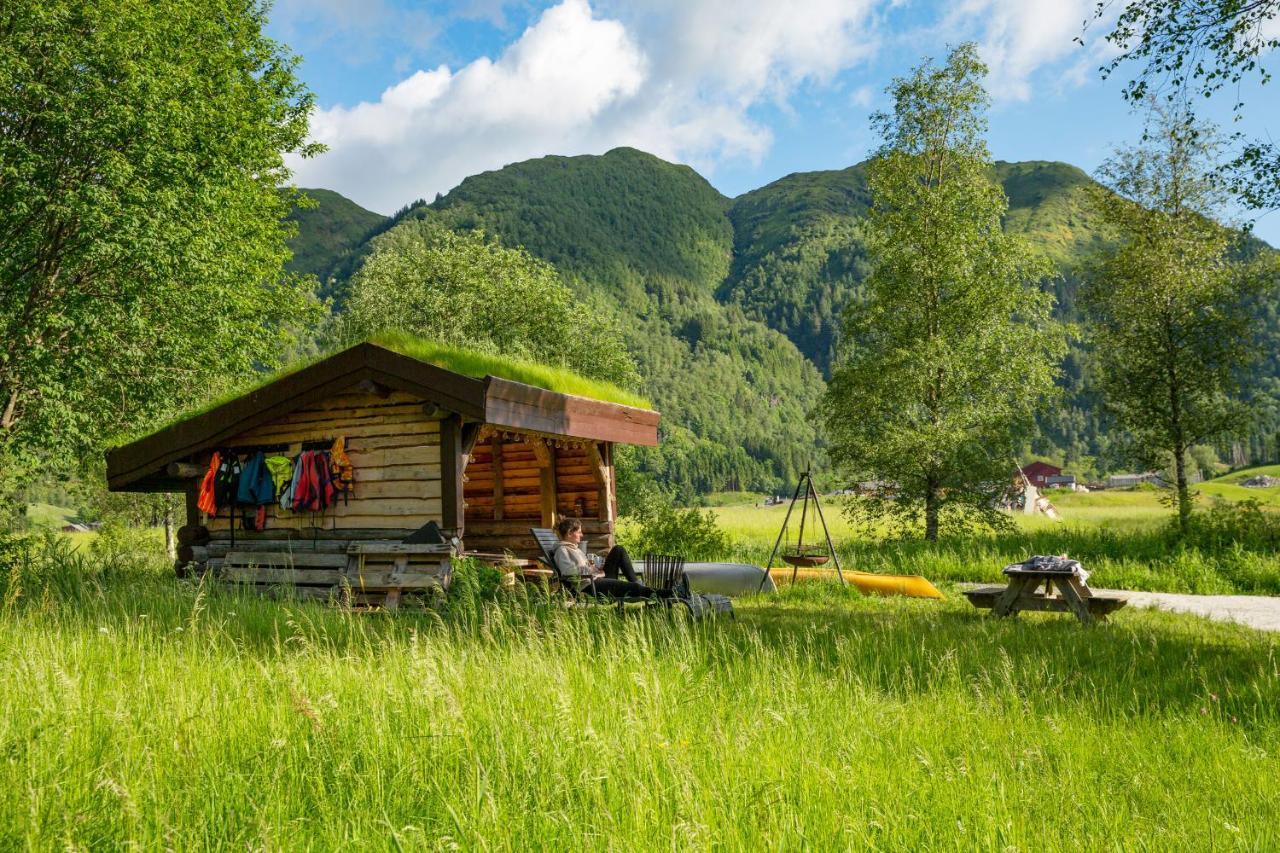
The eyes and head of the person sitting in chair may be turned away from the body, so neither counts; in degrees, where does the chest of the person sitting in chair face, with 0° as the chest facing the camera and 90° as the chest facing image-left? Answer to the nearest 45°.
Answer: approximately 270°

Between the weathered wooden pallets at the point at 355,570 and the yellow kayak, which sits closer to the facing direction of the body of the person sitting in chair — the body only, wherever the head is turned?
the yellow kayak

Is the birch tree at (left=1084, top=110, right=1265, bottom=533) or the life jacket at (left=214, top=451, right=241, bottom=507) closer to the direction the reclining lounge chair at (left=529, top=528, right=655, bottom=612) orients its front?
the birch tree

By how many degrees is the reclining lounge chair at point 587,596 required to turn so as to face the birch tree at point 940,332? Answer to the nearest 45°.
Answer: approximately 45° to its left

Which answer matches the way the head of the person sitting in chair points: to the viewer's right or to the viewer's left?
to the viewer's right

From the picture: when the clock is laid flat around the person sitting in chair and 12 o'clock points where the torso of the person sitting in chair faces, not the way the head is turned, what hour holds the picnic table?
The picnic table is roughly at 12 o'clock from the person sitting in chair.

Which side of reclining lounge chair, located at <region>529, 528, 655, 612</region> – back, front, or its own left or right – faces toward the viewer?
right
